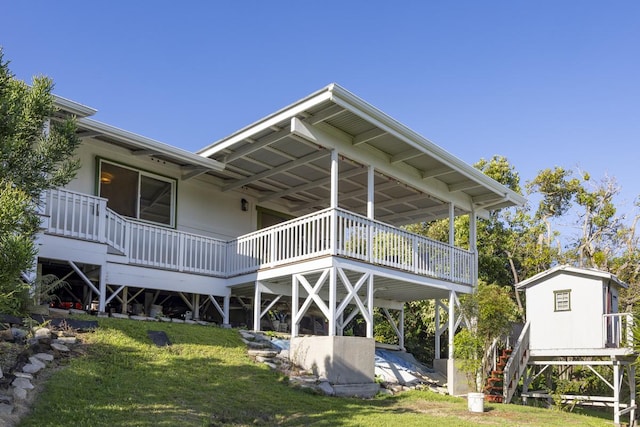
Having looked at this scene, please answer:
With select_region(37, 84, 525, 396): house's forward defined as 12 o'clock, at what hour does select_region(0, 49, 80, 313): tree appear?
The tree is roughly at 2 o'clock from the house.

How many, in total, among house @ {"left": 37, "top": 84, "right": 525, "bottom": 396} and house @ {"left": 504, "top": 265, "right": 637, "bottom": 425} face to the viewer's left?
0

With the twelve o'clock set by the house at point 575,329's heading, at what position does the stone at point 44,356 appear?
The stone is roughly at 4 o'clock from the house.

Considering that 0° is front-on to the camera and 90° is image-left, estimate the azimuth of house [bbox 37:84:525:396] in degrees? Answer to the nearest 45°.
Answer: approximately 315°

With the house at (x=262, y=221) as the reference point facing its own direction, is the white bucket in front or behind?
in front
